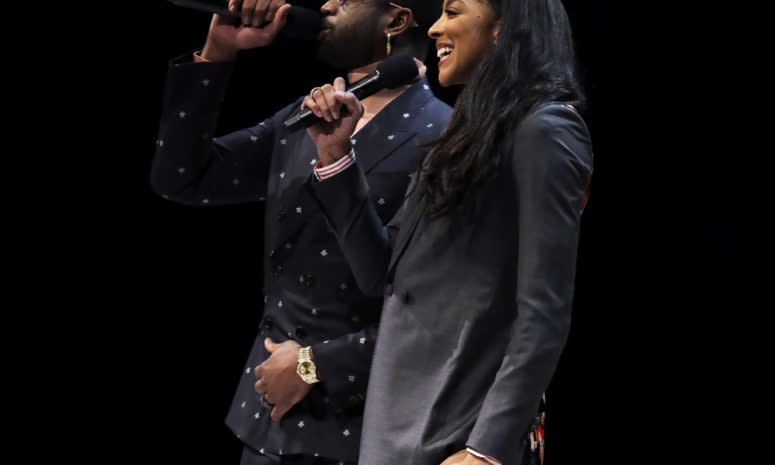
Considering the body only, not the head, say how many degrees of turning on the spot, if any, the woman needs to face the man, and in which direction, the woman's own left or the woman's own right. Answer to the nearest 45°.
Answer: approximately 45° to the woman's own right

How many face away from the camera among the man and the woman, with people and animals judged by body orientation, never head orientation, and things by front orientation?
0

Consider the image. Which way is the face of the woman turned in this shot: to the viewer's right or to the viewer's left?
to the viewer's left

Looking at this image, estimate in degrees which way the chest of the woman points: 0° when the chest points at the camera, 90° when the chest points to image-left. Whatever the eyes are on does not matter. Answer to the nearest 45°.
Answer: approximately 90°

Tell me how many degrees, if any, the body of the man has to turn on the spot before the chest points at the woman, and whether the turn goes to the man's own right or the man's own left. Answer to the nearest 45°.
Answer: approximately 90° to the man's own left
